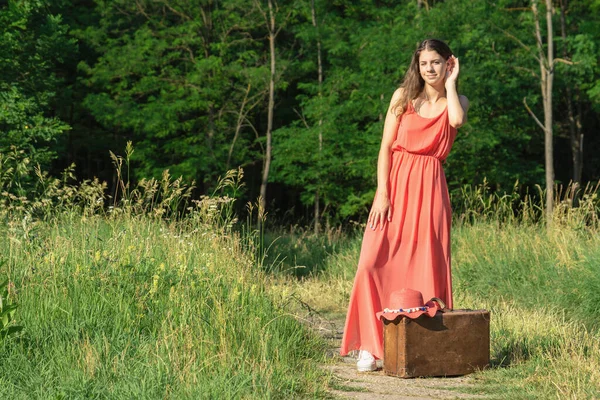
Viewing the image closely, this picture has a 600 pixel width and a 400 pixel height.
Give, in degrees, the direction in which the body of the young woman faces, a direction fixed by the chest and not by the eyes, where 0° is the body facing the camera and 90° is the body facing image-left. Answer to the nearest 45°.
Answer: approximately 0°

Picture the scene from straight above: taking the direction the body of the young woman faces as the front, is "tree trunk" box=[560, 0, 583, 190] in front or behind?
behind
